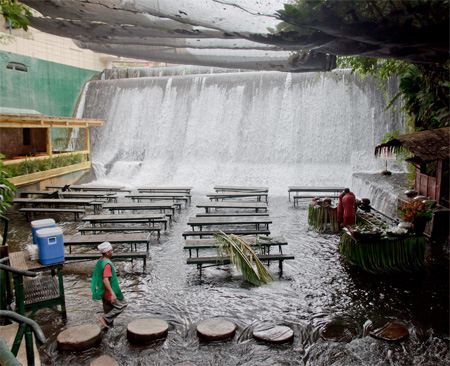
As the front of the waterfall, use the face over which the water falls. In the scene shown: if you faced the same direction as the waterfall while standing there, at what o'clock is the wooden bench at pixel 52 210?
The wooden bench is roughly at 1 o'clock from the waterfall.

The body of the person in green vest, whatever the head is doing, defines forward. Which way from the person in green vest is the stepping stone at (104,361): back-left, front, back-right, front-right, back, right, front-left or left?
right

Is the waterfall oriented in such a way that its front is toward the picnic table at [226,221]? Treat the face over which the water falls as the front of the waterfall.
yes

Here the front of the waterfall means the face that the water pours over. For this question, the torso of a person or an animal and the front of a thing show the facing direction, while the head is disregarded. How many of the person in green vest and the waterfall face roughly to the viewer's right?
1

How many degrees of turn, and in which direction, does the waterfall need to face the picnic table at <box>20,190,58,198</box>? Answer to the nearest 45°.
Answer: approximately 45° to its right

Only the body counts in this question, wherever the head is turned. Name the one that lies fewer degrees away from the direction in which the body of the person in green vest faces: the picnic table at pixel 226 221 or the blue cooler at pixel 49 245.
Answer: the picnic table

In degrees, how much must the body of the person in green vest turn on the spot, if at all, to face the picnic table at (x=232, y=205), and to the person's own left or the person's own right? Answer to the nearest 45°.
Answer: approximately 45° to the person's own left

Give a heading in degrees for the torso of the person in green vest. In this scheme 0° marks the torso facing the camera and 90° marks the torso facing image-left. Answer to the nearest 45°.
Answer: approximately 270°

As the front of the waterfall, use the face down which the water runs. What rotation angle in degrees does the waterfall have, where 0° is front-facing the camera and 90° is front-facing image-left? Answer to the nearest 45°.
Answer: approximately 0°

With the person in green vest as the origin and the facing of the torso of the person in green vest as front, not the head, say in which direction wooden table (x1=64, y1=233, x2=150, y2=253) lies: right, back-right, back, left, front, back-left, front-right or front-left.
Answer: left

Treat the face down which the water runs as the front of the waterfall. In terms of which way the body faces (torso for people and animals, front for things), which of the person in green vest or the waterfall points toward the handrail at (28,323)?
the waterfall

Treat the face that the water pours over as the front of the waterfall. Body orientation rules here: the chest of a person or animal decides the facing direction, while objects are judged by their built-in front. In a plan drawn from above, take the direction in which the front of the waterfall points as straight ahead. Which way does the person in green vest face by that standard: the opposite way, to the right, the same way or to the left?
to the left
